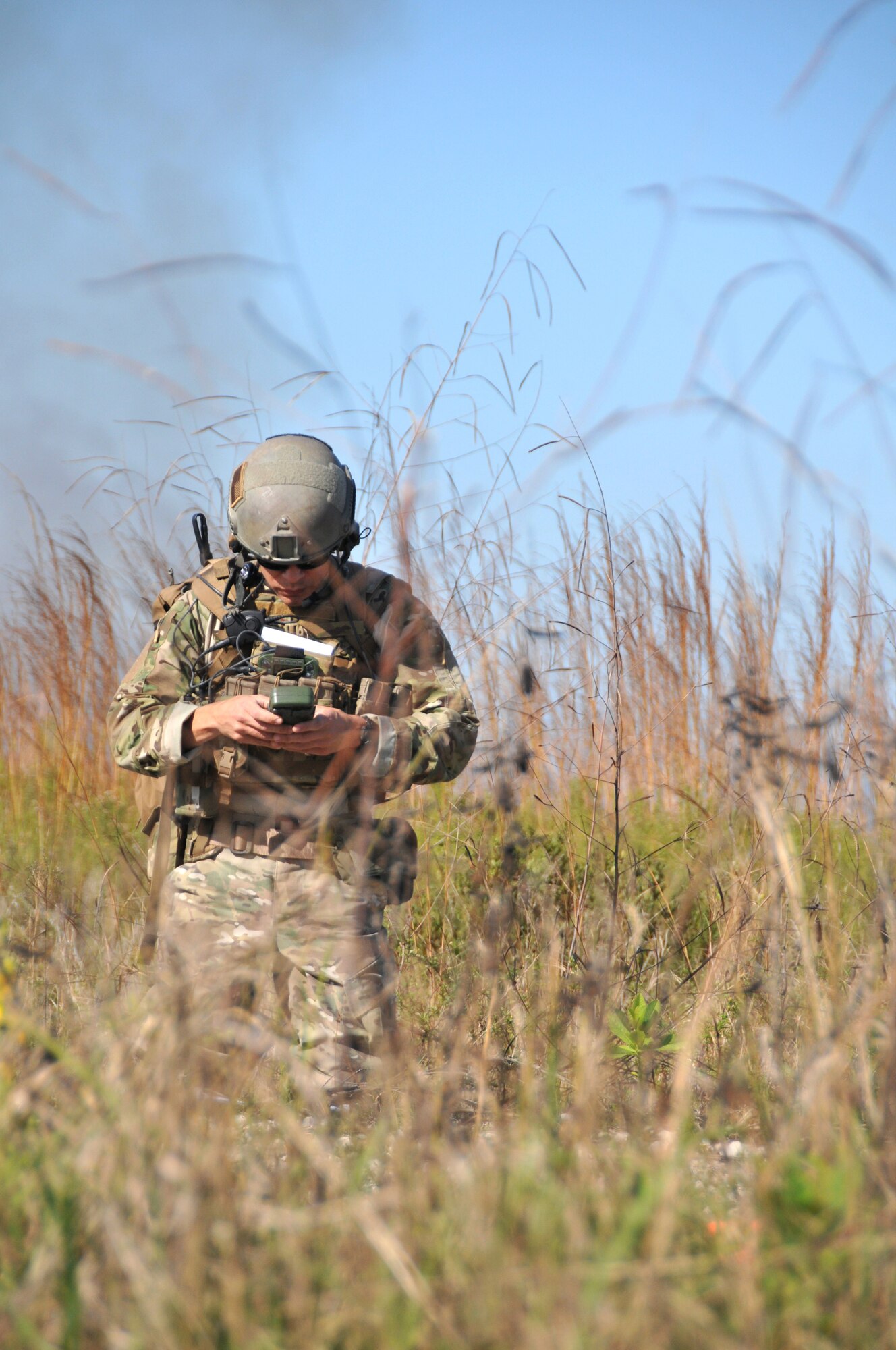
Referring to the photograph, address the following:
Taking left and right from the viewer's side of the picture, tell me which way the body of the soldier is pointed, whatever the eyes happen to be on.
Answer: facing the viewer

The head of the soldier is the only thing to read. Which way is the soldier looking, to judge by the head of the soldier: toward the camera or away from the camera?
toward the camera
